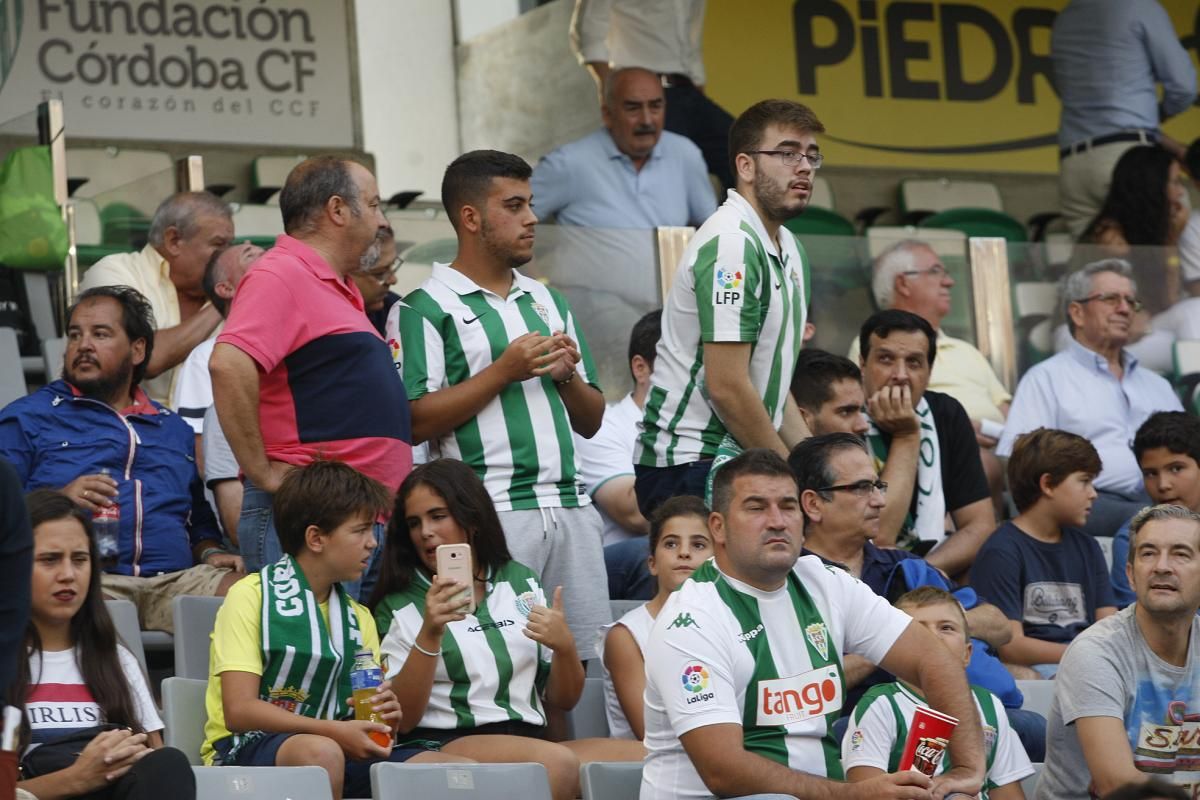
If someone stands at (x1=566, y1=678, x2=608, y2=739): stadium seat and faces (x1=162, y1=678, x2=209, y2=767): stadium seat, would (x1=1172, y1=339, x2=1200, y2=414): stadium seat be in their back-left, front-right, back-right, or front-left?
back-right

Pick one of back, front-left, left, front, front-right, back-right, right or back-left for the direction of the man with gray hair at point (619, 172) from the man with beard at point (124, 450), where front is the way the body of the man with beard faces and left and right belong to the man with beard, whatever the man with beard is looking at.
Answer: back-left

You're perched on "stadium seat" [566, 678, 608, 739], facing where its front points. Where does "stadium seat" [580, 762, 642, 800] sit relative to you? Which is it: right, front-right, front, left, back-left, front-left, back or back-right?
front

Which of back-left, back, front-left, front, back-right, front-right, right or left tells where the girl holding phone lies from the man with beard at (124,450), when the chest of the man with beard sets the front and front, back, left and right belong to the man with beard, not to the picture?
front-left

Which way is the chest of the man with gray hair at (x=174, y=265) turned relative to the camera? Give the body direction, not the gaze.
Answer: to the viewer's right

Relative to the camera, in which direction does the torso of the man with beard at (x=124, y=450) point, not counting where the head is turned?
toward the camera

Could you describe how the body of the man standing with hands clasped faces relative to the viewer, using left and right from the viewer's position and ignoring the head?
facing the viewer and to the right of the viewer

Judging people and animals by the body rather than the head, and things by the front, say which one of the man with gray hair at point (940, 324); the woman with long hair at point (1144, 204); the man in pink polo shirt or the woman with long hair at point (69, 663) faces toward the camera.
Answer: the woman with long hair at point (69, 663)

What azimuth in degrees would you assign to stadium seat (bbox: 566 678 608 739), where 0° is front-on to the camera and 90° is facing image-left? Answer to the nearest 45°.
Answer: approximately 0°

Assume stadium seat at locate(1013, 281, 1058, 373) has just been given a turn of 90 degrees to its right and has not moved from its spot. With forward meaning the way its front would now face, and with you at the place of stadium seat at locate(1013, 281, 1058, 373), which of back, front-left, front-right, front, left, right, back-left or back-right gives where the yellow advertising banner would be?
back-right

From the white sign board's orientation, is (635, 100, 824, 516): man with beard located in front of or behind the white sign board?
in front

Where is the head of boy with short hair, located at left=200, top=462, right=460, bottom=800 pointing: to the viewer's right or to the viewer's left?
to the viewer's right

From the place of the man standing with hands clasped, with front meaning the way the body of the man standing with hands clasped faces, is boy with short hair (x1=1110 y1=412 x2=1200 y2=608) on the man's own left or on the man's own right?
on the man's own left

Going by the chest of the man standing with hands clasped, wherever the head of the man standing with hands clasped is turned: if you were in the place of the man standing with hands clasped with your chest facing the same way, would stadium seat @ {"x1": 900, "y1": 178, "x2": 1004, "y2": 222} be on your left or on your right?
on your left

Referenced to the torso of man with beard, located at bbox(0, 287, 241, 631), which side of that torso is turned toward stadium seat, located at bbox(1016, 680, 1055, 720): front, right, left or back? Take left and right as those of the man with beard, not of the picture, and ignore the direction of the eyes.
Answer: left

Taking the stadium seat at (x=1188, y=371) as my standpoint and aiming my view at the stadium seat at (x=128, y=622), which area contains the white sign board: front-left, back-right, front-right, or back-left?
front-right

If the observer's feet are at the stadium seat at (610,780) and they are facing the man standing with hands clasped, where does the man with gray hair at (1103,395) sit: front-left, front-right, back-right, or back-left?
front-right
